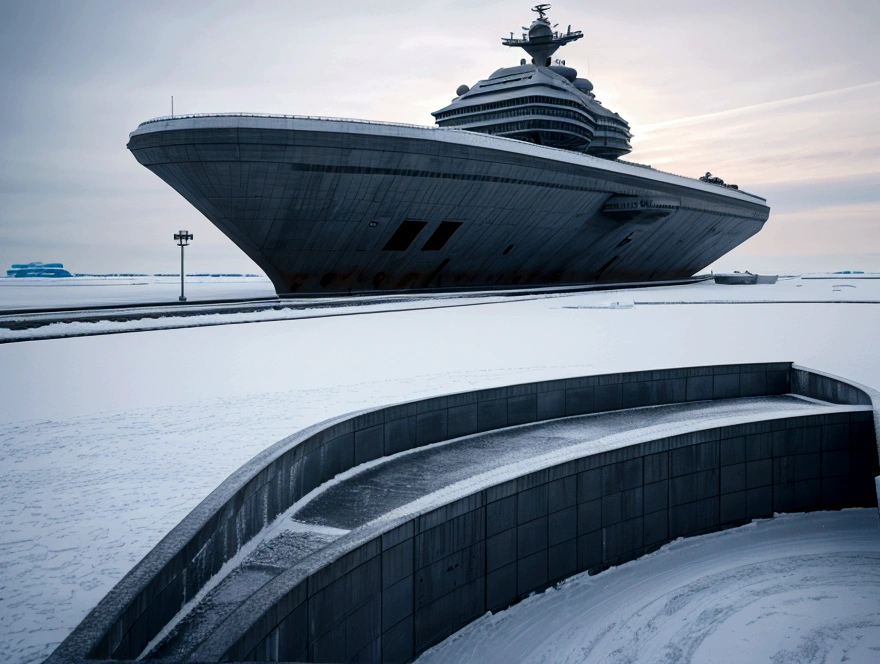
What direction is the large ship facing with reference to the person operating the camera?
facing the viewer and to the left of the viewer

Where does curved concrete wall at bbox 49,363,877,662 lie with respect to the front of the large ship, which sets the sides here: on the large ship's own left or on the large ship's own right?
on the large ship's own left
